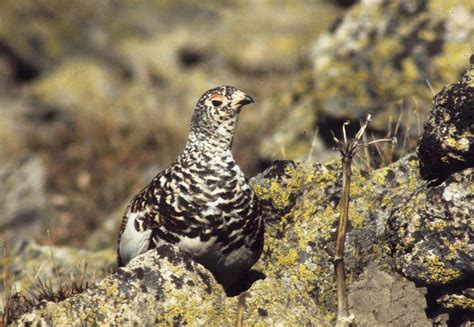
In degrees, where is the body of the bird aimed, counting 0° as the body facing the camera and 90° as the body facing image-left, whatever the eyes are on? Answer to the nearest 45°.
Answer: approximately 315°

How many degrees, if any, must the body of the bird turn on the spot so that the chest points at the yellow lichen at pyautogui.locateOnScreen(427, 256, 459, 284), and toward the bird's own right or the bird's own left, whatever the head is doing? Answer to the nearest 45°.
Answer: approximately 45° to the bird's own left

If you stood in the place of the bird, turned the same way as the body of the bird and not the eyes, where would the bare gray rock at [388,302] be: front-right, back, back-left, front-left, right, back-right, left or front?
front-left

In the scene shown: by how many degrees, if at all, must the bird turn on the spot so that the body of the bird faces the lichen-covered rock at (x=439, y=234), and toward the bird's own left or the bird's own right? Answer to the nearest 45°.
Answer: approximately 45° to the bird's own left

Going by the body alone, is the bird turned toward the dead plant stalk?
yes

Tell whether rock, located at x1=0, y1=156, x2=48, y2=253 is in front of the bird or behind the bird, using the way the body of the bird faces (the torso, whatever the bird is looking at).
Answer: behind

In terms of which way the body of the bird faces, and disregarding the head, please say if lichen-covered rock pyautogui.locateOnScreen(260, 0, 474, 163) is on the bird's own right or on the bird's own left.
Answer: on the bird's own left

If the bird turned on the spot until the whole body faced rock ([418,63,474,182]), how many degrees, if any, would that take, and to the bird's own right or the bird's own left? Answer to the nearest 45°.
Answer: approximately 45° to the bird's own left
